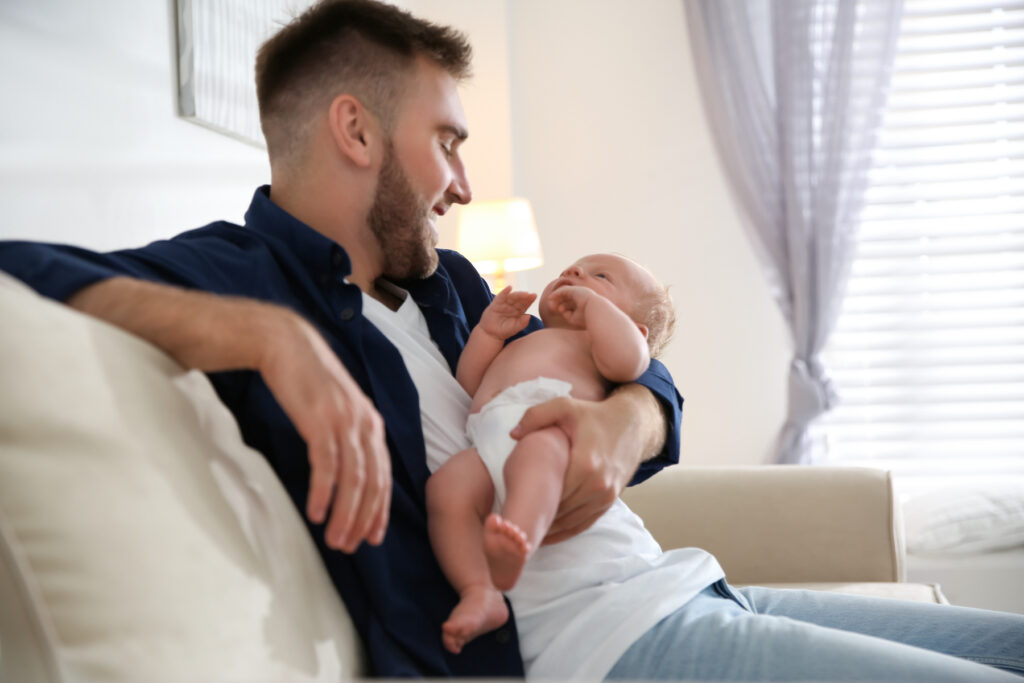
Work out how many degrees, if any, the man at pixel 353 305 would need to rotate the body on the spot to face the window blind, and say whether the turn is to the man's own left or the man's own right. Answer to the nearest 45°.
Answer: approximately 90° to the man's own left

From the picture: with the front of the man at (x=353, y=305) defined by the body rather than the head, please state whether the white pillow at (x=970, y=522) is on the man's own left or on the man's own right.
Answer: on the man's own left

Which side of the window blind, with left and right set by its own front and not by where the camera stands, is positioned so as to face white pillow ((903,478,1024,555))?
front

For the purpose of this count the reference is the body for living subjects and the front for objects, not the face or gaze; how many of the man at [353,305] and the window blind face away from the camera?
0

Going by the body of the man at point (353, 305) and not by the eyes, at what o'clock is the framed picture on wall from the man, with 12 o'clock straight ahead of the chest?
The framed picture on wall is roughly at 7 o'clock from the man.

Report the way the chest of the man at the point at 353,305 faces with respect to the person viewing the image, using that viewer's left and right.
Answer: facing the viewer and to the right of the viewer

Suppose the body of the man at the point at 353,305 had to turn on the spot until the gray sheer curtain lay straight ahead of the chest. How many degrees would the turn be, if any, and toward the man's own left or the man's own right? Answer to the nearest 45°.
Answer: approximately 90° to the man's own left

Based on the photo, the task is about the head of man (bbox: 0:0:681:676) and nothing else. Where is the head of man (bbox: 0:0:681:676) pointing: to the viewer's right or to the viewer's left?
to the viewer's right

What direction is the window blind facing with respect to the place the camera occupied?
facing the viewer

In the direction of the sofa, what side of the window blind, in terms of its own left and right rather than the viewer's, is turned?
front

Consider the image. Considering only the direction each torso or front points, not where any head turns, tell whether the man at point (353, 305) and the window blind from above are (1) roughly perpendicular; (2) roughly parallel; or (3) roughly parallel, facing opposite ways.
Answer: roughly perpendicular

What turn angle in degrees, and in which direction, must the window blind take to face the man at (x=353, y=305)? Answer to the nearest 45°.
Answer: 0° — it already faces them
